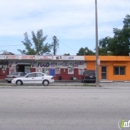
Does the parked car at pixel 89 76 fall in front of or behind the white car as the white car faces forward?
behind

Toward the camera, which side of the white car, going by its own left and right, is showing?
left
